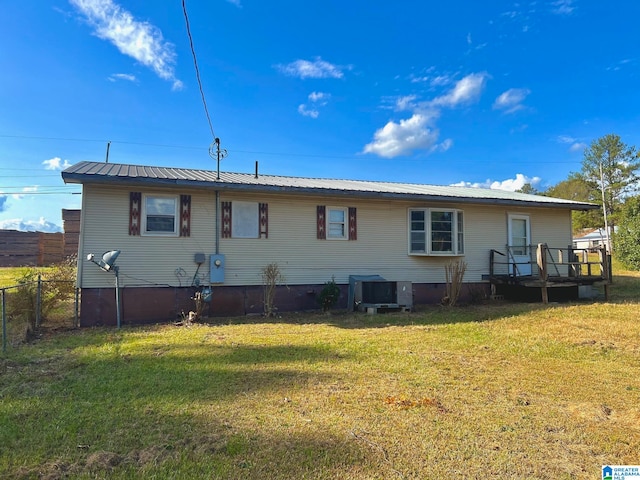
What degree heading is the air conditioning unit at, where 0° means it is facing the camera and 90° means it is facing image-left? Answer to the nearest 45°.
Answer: approximately 0°

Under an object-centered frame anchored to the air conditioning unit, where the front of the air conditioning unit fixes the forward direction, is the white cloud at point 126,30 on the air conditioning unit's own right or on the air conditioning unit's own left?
on the air conditioning unit's own right

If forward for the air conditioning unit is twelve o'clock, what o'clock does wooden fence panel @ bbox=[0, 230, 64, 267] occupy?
The wooden fence panel is roughly at 4 o'clock from the air conditioning unit.

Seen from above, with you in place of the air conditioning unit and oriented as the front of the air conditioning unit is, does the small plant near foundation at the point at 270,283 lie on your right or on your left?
on your right

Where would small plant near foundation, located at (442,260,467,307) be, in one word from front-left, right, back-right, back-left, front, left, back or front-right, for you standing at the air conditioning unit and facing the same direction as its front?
back-left

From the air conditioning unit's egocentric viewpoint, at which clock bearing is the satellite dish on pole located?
The satellite dish on pole is roughly at 2 o'clock from the air conditioning unit.

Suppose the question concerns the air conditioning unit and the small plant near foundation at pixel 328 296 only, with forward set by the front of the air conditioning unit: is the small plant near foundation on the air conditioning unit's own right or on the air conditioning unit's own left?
on the air conditioning unit's own right
